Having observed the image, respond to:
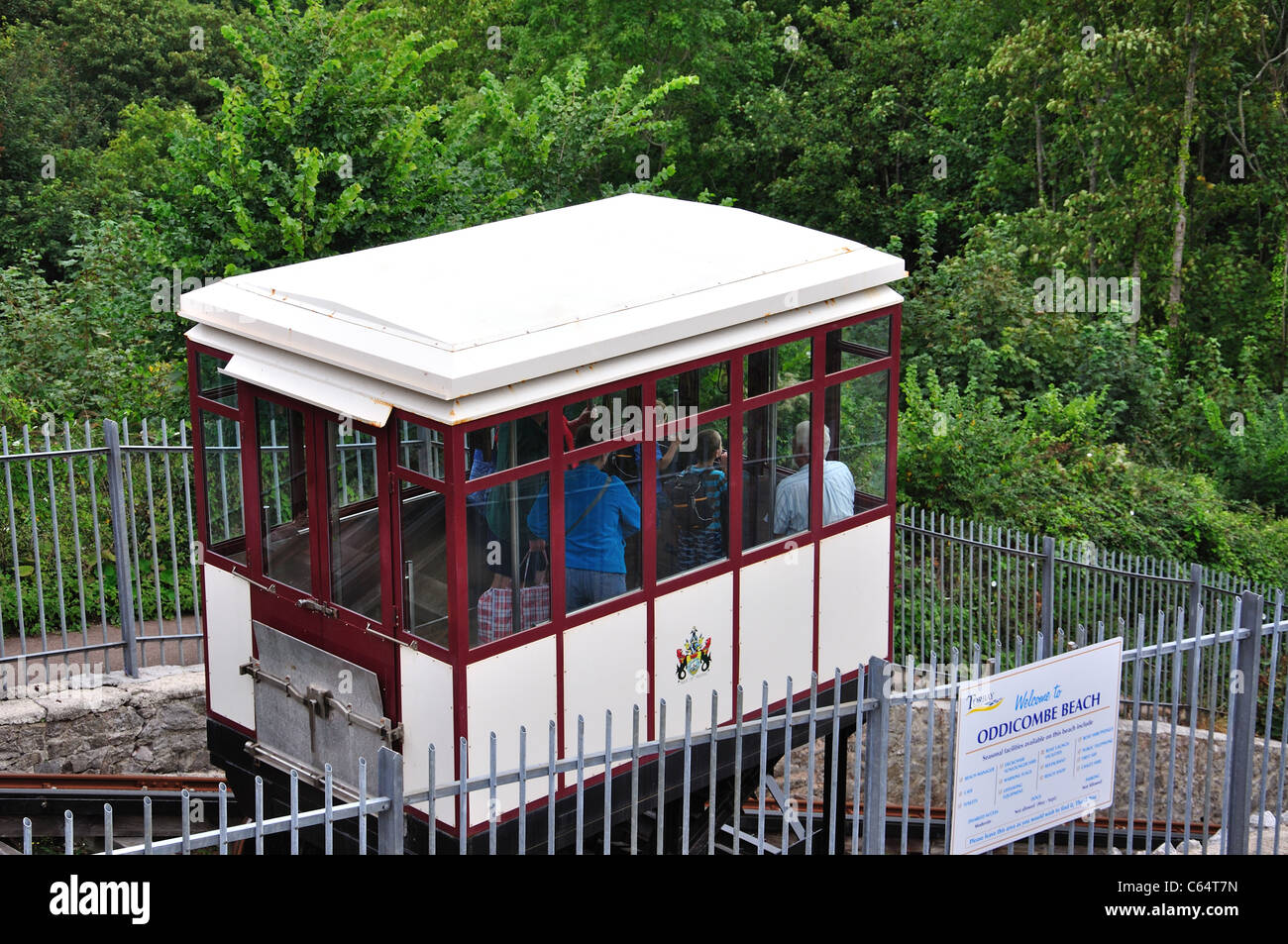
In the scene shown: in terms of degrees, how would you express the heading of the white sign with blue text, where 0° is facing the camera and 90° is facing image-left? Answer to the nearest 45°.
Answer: approximately 315°

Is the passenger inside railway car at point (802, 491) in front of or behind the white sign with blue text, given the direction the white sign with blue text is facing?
behind

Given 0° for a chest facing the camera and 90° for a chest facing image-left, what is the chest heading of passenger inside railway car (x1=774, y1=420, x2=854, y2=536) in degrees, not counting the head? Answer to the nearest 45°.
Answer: approximately 180°

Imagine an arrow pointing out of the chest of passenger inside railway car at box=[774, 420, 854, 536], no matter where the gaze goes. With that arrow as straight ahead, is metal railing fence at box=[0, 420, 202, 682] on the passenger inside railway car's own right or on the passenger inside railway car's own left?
on the passenger inside railway car's own left

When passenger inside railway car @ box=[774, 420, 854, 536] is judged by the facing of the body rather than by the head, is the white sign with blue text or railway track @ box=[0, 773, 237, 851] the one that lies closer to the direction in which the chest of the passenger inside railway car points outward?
the railway track

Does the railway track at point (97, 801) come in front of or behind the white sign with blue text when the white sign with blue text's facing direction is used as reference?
behind

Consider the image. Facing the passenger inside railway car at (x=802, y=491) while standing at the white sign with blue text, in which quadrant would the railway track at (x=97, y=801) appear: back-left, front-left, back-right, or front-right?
front-left

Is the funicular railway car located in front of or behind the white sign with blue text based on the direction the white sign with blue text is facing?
behind

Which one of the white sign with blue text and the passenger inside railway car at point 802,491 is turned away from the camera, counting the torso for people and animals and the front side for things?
the passenger inside railway car

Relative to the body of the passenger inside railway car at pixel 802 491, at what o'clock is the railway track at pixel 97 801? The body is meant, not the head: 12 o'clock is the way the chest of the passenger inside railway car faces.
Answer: The railway track is roughly at 9 o'clock from the passenger inside railway car.

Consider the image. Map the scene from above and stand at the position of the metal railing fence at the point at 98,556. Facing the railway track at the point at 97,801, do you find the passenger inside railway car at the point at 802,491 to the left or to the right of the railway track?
left

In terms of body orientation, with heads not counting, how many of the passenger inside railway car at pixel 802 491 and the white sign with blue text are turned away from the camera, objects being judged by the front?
1
